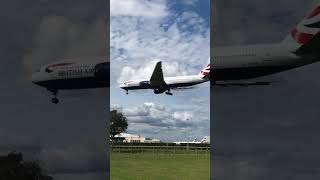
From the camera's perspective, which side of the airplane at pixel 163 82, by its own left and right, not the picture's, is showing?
left

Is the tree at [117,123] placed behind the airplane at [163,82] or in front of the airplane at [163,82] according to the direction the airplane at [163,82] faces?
in front
